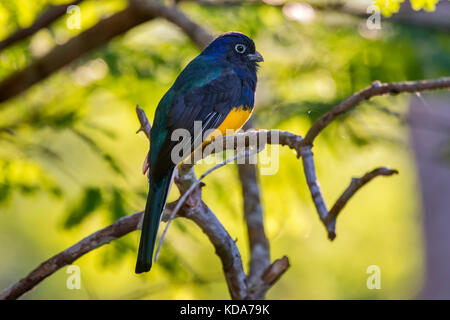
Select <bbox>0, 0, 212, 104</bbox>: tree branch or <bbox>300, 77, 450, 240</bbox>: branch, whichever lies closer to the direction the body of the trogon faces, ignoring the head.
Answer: the branch

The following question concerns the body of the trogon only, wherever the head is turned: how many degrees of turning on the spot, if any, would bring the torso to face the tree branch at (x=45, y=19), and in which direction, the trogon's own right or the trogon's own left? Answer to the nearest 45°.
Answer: approximately 135° to the trogon's own left

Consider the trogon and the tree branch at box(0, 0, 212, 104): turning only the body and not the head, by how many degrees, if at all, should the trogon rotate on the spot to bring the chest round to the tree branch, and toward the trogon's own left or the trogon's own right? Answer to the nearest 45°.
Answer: approximately 135° to the trogon's own left

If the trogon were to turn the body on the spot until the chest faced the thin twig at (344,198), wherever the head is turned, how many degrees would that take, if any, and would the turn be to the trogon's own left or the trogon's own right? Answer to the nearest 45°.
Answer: approximately 45° to the trogon's own right

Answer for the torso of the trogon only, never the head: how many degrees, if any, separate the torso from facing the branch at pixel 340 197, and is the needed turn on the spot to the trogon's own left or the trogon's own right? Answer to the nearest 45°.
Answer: approximately 45° to the trogon's own right

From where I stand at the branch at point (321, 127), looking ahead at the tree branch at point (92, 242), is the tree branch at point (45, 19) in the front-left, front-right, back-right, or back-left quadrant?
front-right

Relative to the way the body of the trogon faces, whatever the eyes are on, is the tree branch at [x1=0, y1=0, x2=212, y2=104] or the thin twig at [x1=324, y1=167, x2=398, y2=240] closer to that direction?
the thin twig

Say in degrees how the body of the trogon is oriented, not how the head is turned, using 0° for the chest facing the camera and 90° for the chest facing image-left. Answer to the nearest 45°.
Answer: approximately 270°
